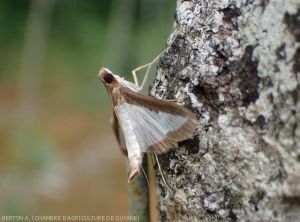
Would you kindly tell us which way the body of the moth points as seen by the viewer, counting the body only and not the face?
to the viewer's left
